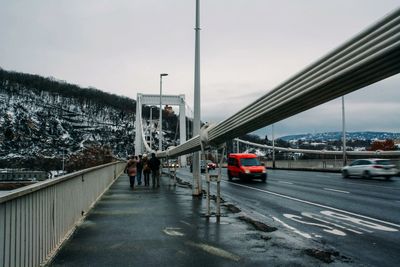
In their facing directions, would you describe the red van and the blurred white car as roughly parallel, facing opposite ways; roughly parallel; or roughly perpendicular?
roughly parallel, facing opposite ways

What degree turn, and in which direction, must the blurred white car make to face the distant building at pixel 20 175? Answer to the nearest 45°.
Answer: approximately 45° to its left

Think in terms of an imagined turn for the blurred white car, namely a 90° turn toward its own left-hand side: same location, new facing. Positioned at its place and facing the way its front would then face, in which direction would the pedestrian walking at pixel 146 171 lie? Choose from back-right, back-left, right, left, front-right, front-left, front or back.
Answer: front

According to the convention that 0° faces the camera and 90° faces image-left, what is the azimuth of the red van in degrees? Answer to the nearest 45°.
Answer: approximately 315°

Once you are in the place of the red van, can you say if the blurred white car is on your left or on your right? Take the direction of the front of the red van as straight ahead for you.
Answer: on your left

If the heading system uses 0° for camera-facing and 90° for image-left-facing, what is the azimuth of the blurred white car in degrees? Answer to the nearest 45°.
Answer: approximately 135°

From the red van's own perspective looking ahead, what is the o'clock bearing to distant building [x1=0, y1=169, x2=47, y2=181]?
The distant building is roughly at 5 o'clock from the red van.

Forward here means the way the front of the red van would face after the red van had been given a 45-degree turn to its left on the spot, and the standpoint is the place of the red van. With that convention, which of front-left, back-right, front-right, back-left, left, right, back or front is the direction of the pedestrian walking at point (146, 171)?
back-right

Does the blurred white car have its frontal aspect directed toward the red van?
no
